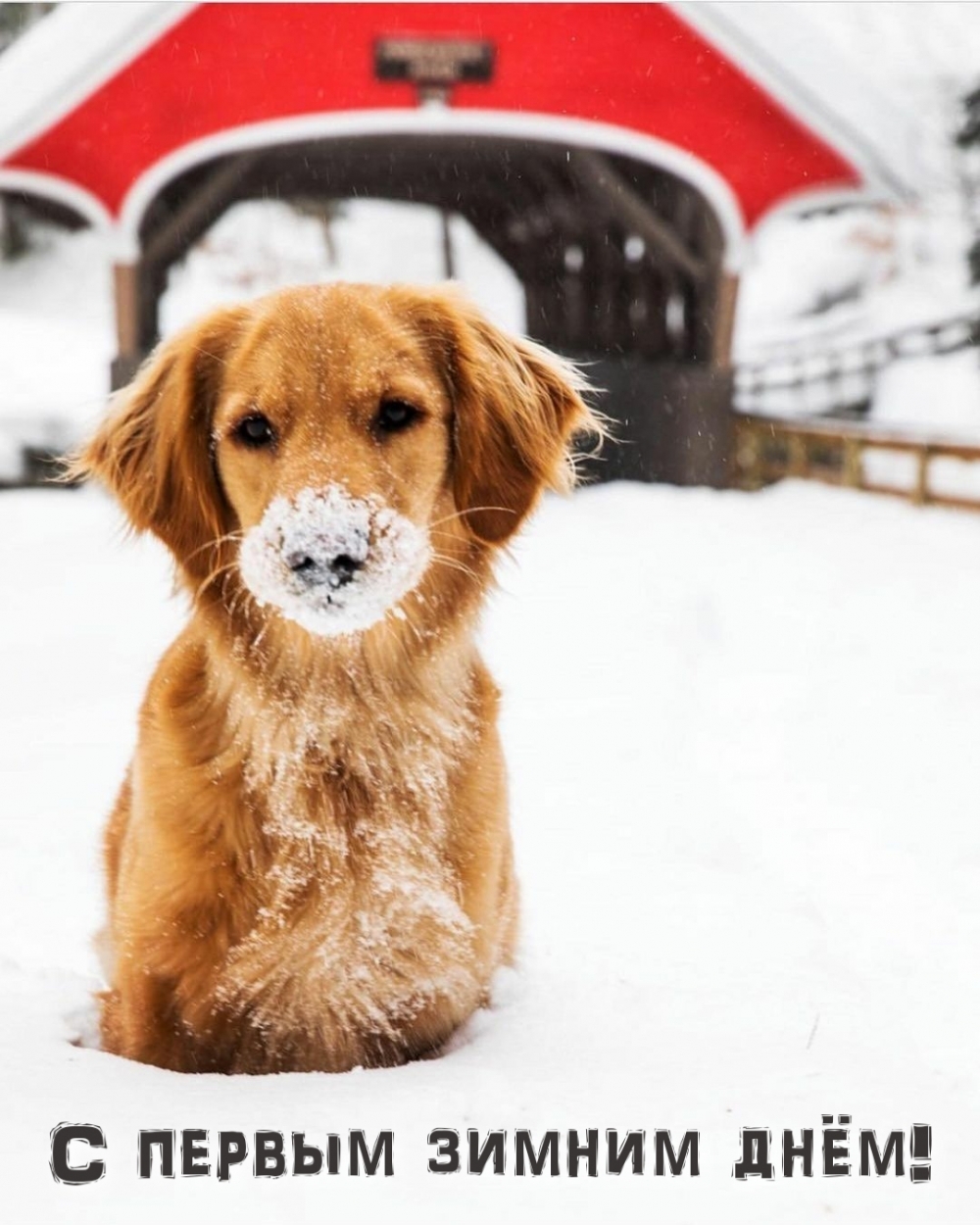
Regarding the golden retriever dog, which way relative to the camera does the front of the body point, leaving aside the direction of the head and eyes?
toward the camera

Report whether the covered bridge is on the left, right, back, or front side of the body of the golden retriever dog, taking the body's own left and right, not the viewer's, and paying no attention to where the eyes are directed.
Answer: back
